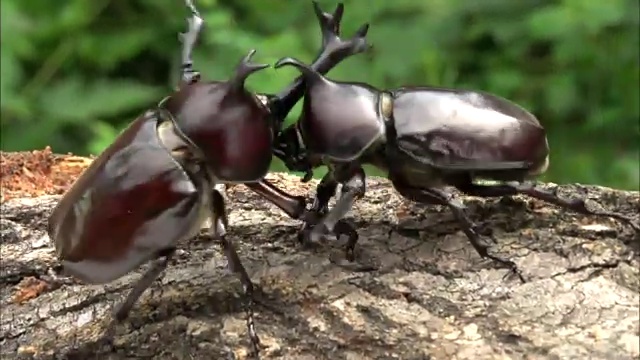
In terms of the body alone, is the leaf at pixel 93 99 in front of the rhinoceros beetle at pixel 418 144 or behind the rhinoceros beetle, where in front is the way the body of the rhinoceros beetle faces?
in front

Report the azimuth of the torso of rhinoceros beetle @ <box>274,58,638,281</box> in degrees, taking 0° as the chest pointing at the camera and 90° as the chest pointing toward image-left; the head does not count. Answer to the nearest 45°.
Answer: approximately 90°

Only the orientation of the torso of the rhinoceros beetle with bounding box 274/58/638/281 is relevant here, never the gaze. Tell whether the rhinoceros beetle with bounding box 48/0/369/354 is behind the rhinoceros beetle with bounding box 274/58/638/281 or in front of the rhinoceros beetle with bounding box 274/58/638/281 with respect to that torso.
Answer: in front
